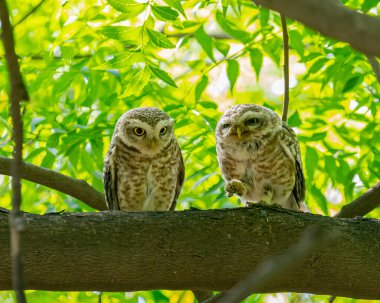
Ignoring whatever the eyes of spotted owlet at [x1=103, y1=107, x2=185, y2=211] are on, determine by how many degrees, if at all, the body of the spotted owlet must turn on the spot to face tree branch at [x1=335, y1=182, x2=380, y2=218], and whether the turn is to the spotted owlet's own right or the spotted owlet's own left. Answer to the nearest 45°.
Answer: approximately 45° to the spotted owlet's own left

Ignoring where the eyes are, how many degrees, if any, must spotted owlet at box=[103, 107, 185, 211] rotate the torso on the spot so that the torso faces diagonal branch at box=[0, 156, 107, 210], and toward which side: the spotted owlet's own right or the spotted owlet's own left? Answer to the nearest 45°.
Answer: approximately 45° to the spotted owlet's own right

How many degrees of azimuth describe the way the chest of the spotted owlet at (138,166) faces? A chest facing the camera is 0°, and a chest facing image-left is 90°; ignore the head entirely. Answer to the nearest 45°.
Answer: approximately 0°

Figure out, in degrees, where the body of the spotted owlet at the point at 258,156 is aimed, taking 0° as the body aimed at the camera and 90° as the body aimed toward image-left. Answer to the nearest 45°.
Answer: approximately 45°

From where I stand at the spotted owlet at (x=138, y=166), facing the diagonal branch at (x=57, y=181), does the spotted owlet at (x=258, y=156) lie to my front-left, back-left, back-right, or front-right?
back-right

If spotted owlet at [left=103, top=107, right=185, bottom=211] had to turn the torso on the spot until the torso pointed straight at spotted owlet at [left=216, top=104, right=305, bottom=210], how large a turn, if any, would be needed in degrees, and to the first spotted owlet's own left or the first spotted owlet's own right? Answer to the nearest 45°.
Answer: approximately 45° to the first spotted owlet's own left
